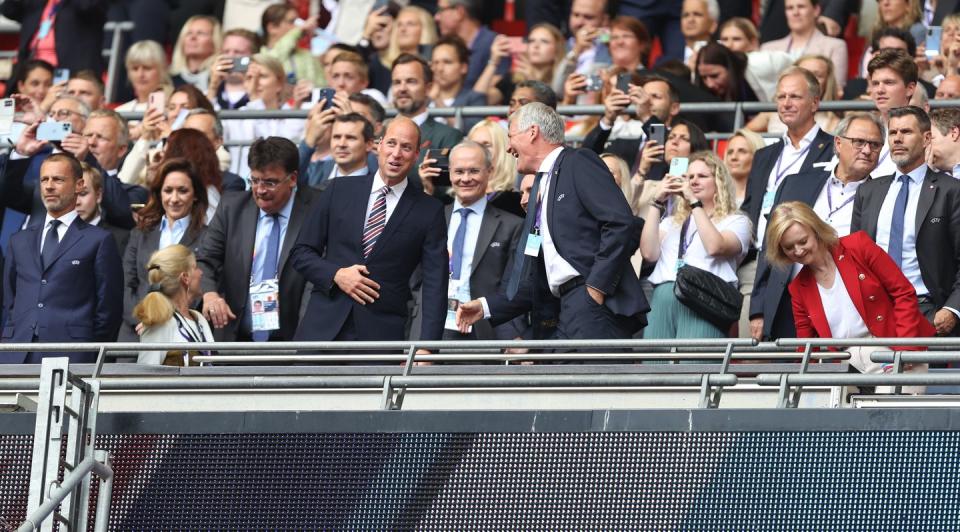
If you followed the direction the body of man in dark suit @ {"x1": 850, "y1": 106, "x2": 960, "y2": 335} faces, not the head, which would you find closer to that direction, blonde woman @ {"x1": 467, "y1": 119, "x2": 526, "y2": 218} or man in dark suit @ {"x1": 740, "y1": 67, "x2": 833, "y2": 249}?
the blonde woman

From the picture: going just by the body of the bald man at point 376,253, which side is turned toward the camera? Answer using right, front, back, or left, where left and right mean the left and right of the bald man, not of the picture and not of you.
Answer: front

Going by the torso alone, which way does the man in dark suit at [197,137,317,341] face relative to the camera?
toward the camera

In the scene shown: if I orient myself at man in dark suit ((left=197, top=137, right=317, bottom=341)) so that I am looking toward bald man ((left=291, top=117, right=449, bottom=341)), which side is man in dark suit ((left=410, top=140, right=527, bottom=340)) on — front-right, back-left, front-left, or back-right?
front-left

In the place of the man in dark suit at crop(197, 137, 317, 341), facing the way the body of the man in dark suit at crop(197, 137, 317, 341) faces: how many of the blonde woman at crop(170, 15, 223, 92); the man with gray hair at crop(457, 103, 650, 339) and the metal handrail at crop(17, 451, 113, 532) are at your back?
1

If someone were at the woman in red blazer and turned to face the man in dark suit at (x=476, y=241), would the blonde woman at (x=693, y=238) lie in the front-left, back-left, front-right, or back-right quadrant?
front-right

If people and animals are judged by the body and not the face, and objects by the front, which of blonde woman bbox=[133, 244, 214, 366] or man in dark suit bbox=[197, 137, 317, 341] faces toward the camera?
the man in dark suit
